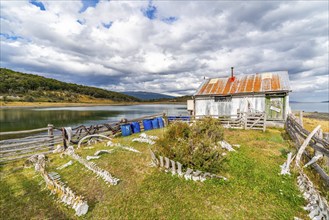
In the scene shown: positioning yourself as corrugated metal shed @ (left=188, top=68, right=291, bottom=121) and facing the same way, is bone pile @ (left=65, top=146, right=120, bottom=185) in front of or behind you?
in front

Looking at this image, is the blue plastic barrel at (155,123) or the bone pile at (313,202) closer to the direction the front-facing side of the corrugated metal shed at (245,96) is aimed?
the bone pile

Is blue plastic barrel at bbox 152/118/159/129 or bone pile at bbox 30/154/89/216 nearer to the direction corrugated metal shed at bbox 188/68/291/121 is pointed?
the bone pile

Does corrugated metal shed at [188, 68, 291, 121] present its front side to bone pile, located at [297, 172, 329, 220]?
yes

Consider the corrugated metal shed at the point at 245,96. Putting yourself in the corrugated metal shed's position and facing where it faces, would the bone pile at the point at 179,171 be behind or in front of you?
in front

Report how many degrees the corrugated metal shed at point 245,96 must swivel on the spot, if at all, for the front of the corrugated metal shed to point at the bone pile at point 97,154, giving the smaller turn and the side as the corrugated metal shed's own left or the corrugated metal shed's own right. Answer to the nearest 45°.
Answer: approximately 45° to the corrugated metal shed's own right

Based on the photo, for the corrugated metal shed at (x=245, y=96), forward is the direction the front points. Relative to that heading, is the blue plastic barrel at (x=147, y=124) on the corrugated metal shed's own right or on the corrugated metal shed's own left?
on the corrugated metal shed's own right

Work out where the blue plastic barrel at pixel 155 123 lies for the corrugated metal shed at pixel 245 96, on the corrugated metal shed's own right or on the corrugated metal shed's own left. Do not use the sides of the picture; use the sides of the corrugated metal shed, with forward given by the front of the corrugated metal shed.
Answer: on the corrugated metal shed's own right

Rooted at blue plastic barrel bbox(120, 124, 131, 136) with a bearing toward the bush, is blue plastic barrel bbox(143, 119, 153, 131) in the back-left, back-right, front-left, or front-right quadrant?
back-left

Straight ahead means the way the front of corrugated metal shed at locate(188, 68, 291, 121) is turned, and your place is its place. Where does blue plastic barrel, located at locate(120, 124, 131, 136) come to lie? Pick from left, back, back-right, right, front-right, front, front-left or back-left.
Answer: front-right

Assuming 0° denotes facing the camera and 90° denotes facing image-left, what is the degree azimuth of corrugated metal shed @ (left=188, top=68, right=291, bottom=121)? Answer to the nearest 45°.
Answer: approximately 0°
